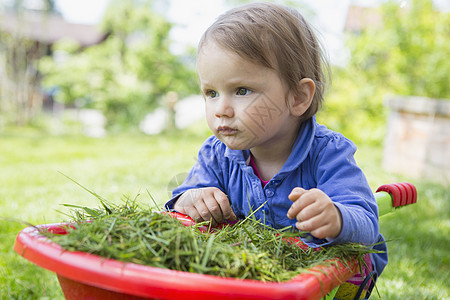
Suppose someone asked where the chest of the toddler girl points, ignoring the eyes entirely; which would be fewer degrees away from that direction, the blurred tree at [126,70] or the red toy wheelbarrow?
the red toy wheelbarrow

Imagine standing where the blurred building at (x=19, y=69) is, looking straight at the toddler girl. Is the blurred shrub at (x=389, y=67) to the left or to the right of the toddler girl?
left

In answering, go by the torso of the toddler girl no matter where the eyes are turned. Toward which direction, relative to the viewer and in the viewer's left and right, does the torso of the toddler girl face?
facing the viewer and to the left of the viewer

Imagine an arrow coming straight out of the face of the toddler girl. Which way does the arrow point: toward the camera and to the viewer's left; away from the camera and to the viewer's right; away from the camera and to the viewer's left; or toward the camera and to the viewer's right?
toward the camera and to the viewer's left

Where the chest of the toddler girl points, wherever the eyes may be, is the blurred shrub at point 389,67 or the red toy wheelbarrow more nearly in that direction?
the red toy wheelbarrow

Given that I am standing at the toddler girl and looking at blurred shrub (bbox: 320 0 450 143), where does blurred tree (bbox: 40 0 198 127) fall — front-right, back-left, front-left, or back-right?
front-left

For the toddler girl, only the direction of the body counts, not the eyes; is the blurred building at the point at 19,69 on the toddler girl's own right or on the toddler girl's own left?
on the toddler girl's own right
